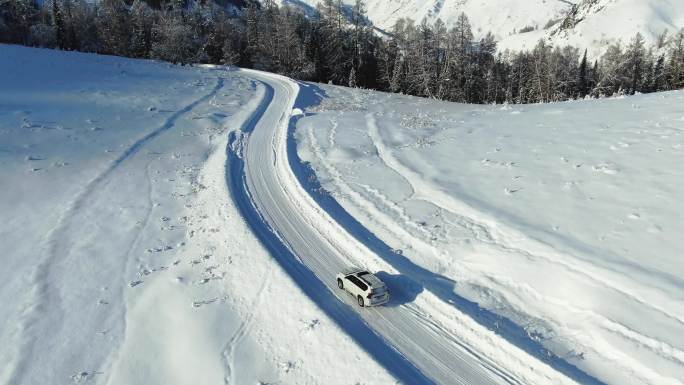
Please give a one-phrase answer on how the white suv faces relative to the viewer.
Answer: facing away from the viewer and to the left of the viewer
